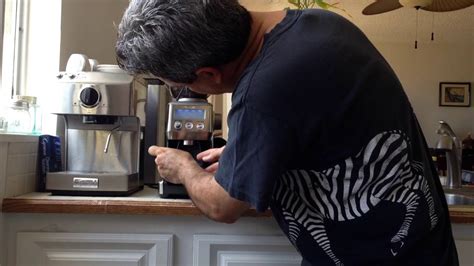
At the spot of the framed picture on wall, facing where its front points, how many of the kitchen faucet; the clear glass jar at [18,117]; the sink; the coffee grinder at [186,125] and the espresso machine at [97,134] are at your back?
0

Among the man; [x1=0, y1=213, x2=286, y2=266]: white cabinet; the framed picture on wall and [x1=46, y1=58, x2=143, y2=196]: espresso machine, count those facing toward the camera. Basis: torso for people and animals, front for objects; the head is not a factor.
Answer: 3

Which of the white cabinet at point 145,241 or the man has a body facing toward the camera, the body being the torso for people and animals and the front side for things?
the white cabinet

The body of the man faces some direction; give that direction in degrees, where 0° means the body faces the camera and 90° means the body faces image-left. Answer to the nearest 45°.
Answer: approximately 135°

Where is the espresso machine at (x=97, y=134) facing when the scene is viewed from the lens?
facing the viewer

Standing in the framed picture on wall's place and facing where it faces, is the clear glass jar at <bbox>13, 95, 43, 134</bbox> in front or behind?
in front

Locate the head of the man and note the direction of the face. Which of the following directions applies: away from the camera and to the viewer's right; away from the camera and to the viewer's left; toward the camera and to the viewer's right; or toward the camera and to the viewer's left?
away from the camera and to the viewer's left

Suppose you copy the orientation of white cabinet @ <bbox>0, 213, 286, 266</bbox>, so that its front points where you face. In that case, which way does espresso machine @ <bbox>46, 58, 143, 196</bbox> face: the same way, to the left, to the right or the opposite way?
the same way

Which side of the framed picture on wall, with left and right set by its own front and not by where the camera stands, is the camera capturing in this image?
front
